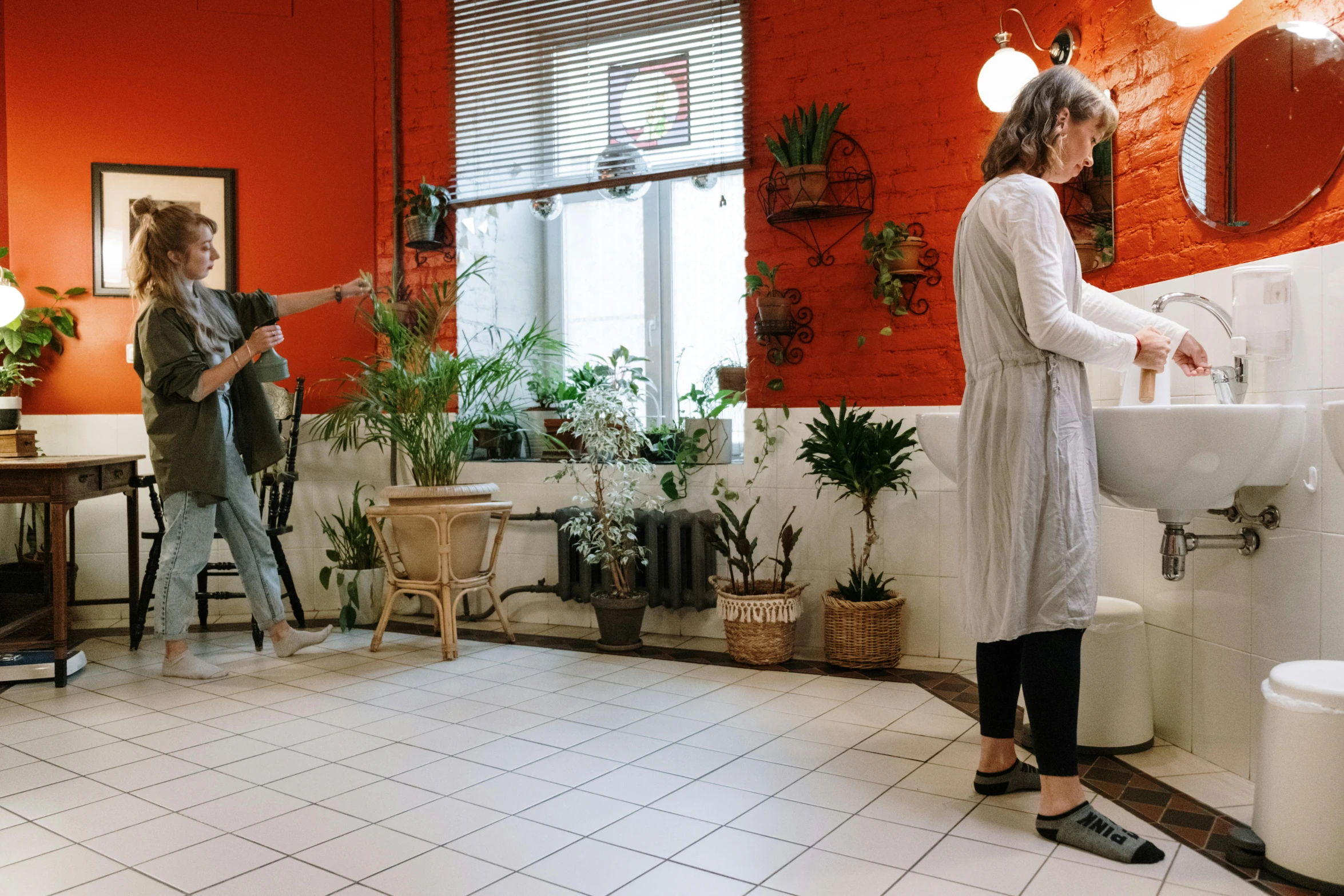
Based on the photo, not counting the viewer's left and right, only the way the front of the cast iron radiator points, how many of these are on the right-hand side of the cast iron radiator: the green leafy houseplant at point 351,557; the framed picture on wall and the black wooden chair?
3

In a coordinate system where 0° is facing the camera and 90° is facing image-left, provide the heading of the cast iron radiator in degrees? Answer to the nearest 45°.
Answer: approximately 0°

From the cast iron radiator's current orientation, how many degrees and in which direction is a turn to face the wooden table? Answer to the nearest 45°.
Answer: approximately 90° to its right

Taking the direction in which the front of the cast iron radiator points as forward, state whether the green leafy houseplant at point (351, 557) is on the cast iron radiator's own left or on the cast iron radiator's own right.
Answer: on the cast iron radiator's own right
